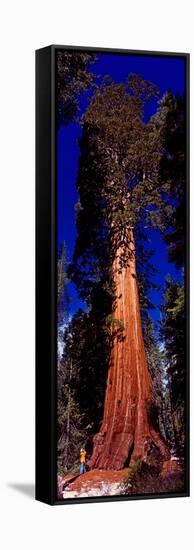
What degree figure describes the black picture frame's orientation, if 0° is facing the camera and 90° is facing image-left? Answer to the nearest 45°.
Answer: approximately 315°
